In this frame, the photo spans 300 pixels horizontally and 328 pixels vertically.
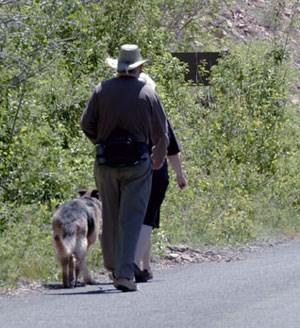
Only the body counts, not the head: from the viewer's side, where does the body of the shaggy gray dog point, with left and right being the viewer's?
facing away from the viewer and to the right of the viewer

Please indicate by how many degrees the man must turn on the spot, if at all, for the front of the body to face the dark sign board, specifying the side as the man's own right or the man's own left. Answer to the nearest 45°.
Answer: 0° — they already face it

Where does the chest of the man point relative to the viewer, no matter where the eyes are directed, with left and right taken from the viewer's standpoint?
facing away from the viewer
